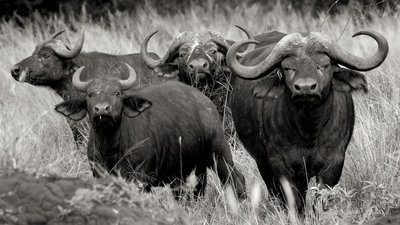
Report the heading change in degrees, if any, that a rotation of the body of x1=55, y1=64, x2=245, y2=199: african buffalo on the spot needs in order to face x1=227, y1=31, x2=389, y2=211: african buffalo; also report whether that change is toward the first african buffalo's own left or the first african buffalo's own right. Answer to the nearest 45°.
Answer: approximately 90° to the first african buffalo's own left

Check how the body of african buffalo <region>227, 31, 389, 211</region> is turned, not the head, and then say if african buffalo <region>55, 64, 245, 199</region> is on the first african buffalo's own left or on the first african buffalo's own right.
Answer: on the first african buffalo's own right

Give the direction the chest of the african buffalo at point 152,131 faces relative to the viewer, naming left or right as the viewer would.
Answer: facing the viewer and to the left of the viewer

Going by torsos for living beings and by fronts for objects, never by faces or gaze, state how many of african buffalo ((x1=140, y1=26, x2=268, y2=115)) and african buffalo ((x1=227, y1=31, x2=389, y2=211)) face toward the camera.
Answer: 2

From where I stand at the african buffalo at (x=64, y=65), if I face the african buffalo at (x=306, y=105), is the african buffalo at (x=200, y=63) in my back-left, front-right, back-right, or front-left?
front-left

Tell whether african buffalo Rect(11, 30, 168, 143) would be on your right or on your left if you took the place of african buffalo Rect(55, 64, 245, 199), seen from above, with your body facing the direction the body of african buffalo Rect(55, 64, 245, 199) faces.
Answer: on your right

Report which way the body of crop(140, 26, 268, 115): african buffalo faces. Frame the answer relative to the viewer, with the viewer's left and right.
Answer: facing the viewer
